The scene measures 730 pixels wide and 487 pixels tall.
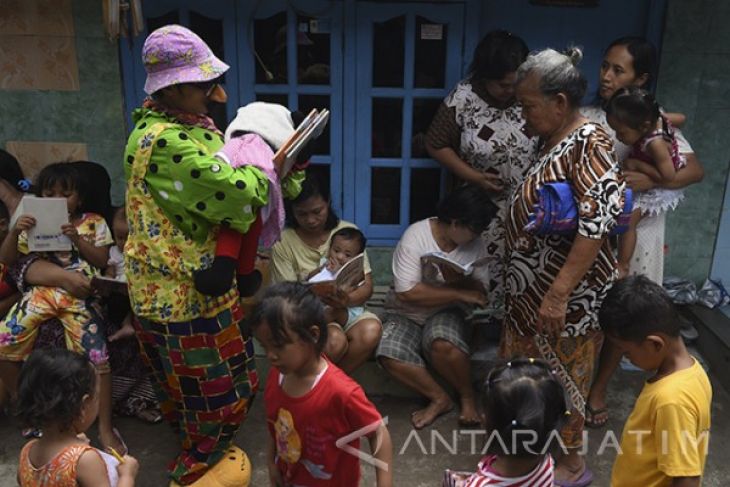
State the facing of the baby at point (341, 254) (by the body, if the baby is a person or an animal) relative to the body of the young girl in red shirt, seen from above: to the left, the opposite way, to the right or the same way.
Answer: the same way

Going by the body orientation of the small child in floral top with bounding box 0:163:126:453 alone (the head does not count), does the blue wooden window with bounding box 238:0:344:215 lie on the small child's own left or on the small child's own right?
on the small child's own left

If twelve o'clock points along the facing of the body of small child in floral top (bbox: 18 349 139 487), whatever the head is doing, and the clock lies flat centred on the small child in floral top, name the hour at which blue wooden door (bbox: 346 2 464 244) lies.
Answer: The blue wooden door is roughly at 12 o'clock from the small child in floral top.

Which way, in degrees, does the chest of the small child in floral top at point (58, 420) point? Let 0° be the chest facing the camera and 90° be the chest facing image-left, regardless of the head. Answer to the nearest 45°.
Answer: approximately 225°

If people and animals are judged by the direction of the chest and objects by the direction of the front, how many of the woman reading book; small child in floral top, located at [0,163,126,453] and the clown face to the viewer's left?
0

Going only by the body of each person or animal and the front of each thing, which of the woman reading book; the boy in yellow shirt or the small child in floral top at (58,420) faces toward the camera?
the woman reading book

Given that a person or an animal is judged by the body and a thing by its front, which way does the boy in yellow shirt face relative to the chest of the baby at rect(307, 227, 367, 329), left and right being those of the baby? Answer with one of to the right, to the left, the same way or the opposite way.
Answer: to the right

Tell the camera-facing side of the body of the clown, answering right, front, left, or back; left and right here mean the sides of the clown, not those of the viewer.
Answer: right

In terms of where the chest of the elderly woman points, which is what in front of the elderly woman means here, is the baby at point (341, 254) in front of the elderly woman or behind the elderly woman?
in front

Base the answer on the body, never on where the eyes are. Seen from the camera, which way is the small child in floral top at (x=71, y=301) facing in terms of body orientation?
toward the camera

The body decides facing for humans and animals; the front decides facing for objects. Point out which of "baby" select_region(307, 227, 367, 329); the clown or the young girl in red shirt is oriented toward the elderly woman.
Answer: the clown

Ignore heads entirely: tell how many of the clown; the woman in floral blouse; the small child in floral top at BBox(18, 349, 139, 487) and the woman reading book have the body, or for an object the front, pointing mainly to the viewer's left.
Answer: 0

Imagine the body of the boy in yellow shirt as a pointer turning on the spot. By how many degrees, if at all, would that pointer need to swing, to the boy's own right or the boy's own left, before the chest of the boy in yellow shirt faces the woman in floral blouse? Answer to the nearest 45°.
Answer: approximately 45° to the boy's own right

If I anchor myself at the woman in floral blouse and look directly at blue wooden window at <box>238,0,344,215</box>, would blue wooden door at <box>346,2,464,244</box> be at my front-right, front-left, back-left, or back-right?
front-right

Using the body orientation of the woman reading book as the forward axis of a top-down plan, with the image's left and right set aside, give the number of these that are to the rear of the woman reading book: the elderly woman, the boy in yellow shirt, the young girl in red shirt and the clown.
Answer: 0

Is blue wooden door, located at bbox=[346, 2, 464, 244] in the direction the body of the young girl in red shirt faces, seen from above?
no

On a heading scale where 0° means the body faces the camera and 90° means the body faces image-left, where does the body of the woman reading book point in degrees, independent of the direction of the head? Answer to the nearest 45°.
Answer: approximately 0°

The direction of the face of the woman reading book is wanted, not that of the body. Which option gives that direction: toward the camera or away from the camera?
toward the camera

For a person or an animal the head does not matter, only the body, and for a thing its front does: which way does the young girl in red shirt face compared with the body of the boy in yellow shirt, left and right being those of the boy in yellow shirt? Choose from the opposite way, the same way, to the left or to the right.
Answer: to the left
